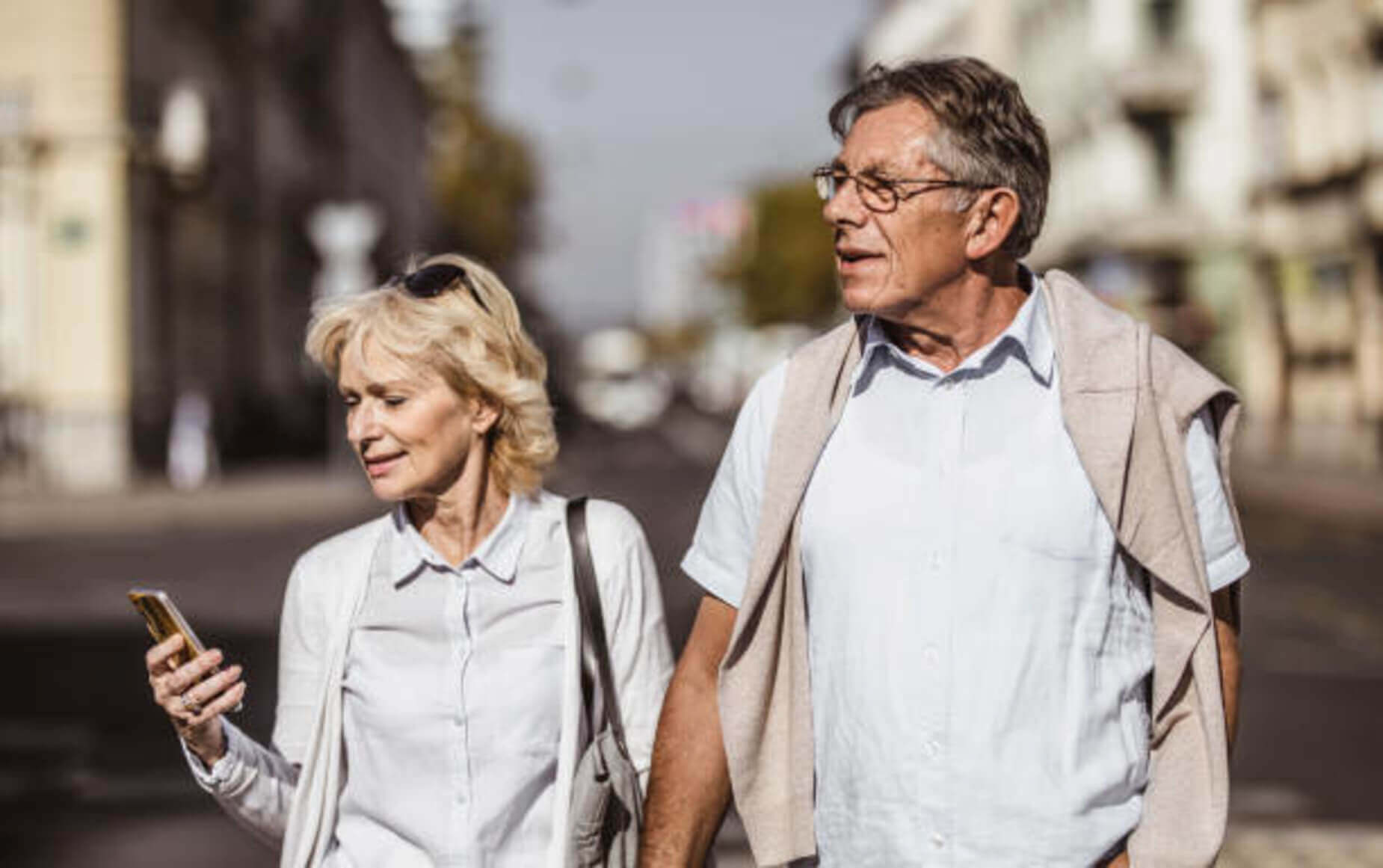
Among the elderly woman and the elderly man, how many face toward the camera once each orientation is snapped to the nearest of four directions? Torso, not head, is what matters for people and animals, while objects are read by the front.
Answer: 2

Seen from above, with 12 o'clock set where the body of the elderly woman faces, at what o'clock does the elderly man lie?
The elderly man is roughly at 10 o'clock from the elderly woman.

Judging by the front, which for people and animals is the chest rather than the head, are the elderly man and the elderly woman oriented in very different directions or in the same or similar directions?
same or similar directions

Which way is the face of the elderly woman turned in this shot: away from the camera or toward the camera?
toward the camera

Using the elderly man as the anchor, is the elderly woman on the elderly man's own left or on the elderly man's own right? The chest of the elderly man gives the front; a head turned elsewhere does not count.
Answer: on the elderly man's own right

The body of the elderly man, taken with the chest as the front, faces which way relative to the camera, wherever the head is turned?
toward the camera
